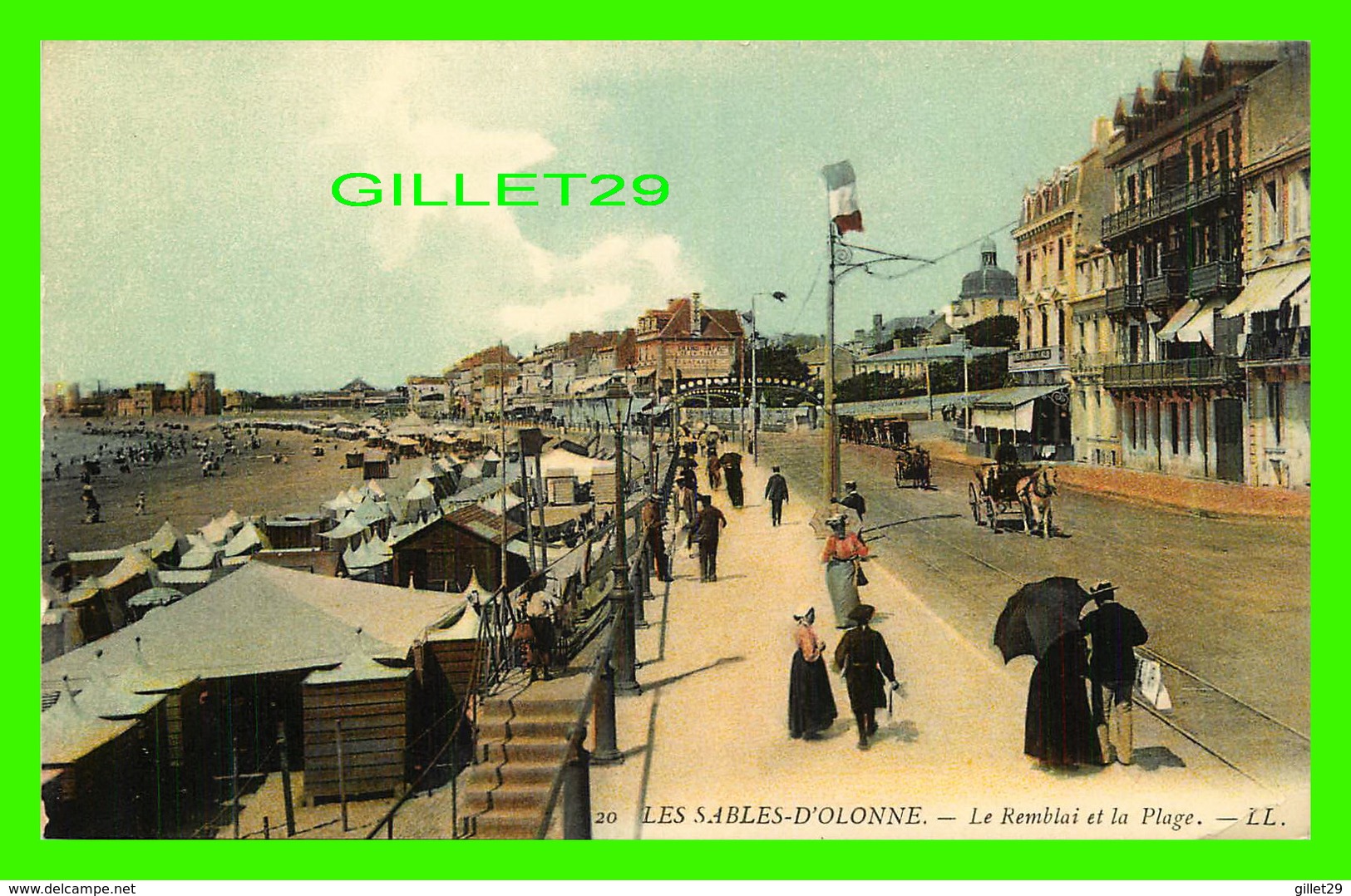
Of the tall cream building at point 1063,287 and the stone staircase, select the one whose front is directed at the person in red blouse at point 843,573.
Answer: the tall cream building

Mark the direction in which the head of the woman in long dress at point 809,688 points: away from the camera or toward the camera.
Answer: away from the camera

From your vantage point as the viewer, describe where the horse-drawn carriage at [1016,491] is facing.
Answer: facing the viewer and to the right of the viewer

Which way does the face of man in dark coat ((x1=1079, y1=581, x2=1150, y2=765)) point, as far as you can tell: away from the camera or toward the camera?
away from the camera

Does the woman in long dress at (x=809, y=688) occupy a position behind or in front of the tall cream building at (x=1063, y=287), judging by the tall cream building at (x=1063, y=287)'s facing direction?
in front

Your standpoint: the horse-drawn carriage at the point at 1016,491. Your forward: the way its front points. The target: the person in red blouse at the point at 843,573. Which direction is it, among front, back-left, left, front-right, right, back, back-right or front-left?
right

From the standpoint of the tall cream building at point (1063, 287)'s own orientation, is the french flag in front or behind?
in front

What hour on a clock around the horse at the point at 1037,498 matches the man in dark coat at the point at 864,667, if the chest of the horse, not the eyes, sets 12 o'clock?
The man in dark coat is roughly at 2 o'clock from the horse.

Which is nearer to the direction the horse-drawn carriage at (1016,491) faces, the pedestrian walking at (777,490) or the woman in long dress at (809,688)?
the woman in long dress

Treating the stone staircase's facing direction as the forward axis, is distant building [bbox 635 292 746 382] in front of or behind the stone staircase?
behind

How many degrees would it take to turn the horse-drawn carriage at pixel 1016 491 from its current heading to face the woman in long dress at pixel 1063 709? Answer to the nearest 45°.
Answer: approximately 45° to its right
